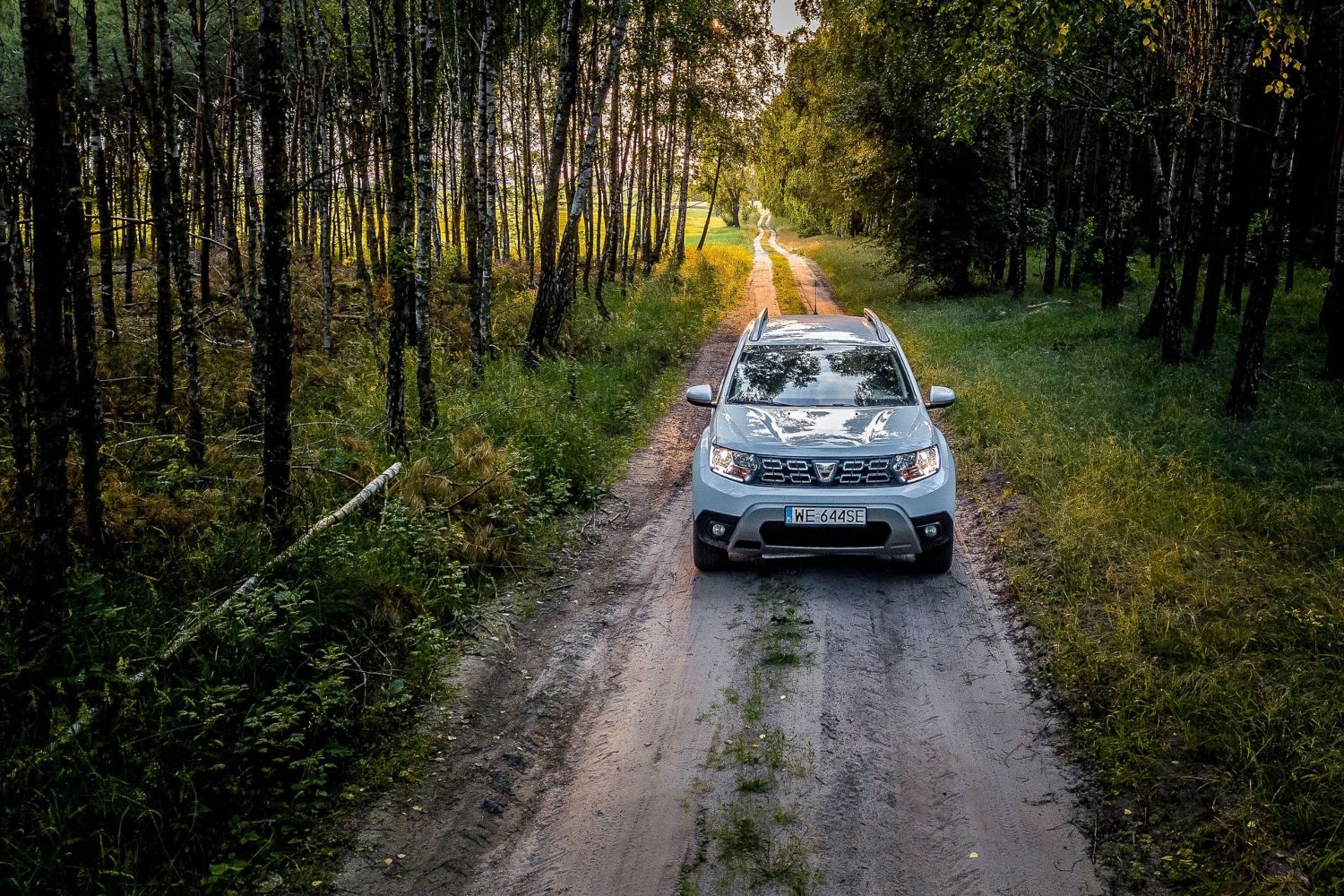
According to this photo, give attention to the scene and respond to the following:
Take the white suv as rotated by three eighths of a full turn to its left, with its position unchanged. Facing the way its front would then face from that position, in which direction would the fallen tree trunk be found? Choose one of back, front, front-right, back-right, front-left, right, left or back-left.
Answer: back

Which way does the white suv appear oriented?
toward the camera
